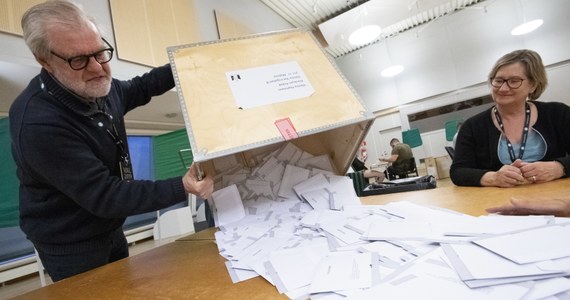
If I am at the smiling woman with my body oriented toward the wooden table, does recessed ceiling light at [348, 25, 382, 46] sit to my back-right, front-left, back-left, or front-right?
back-right

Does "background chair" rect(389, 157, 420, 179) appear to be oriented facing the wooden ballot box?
no

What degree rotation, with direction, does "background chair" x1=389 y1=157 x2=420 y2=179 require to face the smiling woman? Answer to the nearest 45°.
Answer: approximately 90° to its left

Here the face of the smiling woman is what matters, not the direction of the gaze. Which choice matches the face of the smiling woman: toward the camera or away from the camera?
toward the camera

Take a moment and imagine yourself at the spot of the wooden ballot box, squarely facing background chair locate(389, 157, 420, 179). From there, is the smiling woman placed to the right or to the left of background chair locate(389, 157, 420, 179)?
right

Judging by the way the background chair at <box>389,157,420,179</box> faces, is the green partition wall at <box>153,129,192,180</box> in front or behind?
in front
